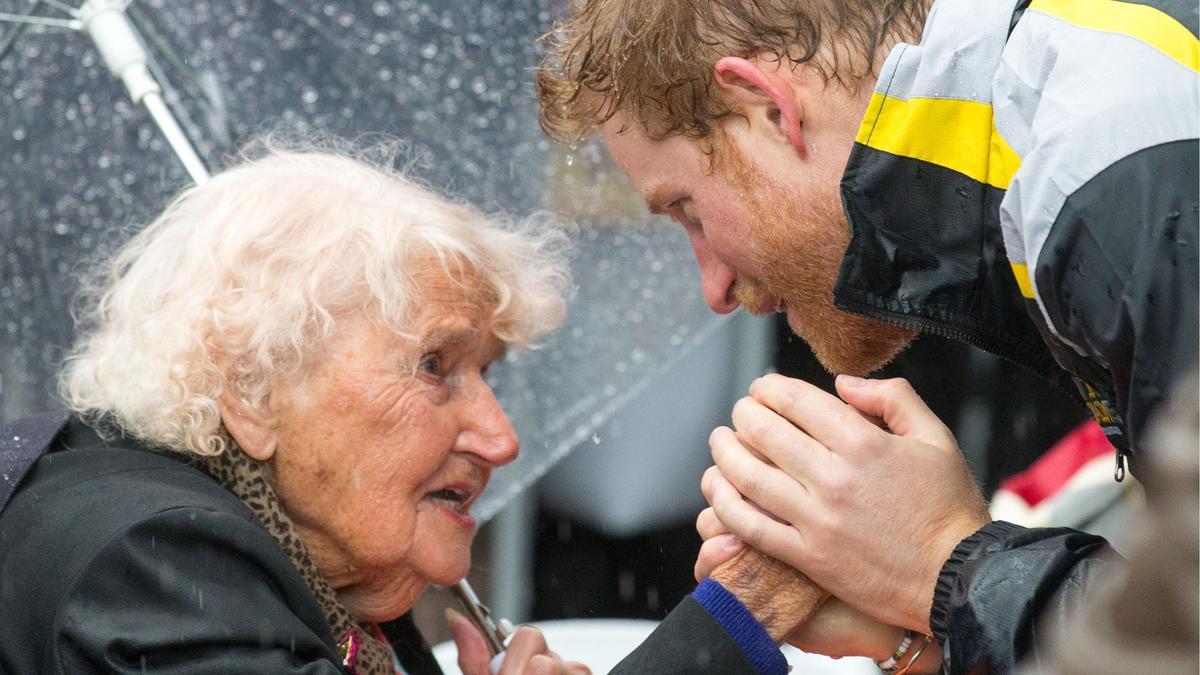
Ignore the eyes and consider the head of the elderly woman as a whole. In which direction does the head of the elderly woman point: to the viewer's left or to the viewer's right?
to the viewer's right

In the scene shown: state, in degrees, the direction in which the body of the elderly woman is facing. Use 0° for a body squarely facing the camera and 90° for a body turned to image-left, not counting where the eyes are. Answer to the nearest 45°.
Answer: approximately 270°
